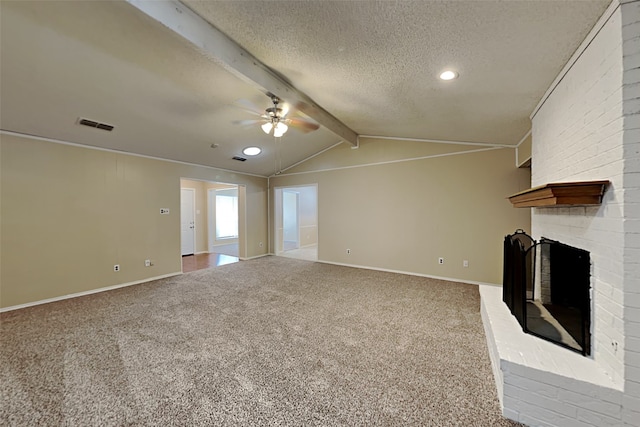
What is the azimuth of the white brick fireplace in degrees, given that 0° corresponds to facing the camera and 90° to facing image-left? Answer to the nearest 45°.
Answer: approximately 90°

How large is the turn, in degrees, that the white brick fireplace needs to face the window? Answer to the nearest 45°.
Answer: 0° — it already faces it

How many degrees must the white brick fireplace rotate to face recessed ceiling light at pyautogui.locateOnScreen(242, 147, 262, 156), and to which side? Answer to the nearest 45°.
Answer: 0° — it already faces it
